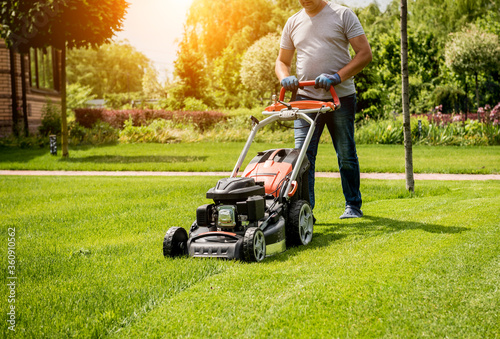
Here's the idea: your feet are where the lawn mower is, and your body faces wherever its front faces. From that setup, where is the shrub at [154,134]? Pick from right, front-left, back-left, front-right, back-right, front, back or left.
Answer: back-right

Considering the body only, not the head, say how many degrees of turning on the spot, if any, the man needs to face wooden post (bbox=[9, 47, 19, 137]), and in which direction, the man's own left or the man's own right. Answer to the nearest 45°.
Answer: approximately 90° to the man's own right

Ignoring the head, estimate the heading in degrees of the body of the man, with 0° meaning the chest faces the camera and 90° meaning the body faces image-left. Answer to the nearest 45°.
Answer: approximately 45°

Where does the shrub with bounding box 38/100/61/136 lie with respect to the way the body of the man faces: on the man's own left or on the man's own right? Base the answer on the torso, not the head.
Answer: on the man's own right

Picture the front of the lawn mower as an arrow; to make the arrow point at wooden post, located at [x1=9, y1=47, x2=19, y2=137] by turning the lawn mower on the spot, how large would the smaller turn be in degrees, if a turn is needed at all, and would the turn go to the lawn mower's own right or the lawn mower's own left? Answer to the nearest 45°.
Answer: approximately 90° to the lawn mower's own right

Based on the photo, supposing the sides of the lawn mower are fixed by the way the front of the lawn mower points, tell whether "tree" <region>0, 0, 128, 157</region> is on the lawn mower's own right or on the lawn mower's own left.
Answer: on the lawn mower's own right

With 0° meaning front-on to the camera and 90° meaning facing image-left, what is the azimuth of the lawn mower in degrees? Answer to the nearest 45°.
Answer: approximately 45°
